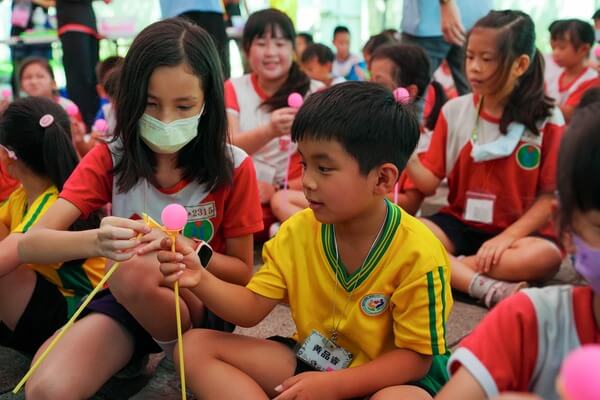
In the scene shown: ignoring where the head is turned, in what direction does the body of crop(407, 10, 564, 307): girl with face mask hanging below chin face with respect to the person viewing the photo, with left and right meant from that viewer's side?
facing the viewer and to the left of the viewer

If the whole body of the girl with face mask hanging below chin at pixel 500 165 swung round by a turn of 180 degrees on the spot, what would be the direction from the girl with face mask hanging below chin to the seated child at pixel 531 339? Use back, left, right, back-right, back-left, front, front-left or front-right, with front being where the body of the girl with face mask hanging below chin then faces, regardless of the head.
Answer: back-right

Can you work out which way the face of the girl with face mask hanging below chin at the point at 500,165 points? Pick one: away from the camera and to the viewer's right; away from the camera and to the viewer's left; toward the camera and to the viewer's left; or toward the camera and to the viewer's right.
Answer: toward the camera and to the viewer's left

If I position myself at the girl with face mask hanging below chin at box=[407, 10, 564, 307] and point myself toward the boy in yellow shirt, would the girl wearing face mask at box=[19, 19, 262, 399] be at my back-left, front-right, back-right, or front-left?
front-right

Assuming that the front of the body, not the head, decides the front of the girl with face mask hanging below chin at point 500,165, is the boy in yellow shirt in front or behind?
in front

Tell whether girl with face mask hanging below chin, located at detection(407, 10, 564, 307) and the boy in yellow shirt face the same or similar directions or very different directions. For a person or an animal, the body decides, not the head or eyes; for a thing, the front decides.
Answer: same or similar directions

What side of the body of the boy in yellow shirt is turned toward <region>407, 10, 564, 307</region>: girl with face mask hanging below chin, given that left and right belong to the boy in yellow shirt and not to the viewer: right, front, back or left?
back

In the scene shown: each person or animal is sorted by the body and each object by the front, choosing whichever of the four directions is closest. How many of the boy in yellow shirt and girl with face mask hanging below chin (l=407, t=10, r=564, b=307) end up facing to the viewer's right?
0

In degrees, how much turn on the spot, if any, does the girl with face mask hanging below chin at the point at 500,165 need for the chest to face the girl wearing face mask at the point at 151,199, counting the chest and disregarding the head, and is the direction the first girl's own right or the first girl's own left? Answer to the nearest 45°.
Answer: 0° — they already face them
